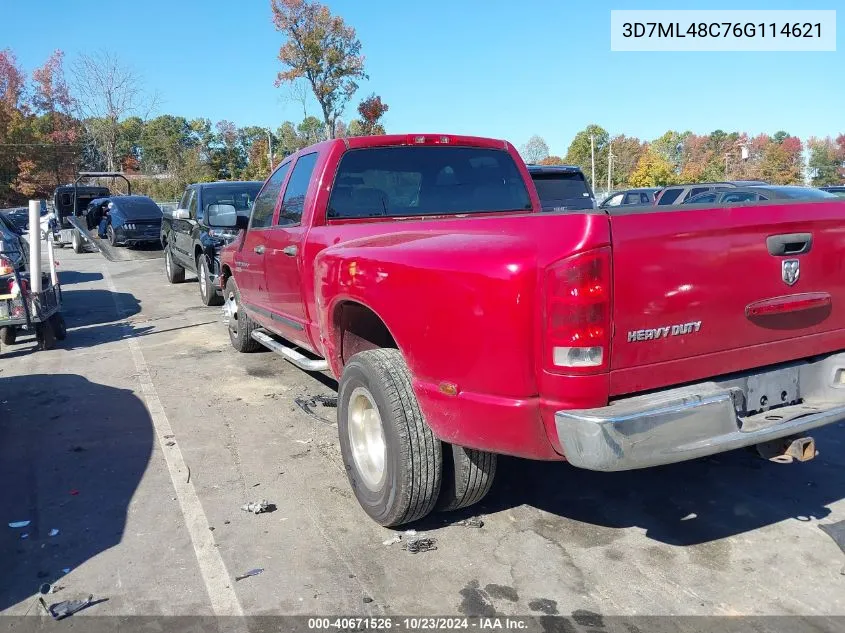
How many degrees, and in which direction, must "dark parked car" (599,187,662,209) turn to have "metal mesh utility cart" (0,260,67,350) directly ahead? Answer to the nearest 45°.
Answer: approximately 45° to its left

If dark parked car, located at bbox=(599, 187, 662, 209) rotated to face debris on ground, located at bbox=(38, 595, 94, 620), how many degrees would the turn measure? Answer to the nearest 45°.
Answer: approximately 90° to its left

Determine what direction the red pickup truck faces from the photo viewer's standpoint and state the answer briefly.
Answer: facing away from the viewer and to the left of the viewer

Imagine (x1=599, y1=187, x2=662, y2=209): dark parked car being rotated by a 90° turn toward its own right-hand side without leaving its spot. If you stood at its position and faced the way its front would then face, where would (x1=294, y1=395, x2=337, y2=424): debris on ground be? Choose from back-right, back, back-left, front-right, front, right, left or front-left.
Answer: back

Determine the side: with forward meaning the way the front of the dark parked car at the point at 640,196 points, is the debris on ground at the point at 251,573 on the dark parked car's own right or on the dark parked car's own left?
on the dark parked car's own left

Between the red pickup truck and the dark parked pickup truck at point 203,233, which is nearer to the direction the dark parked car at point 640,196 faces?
the dark parked pickup truck
